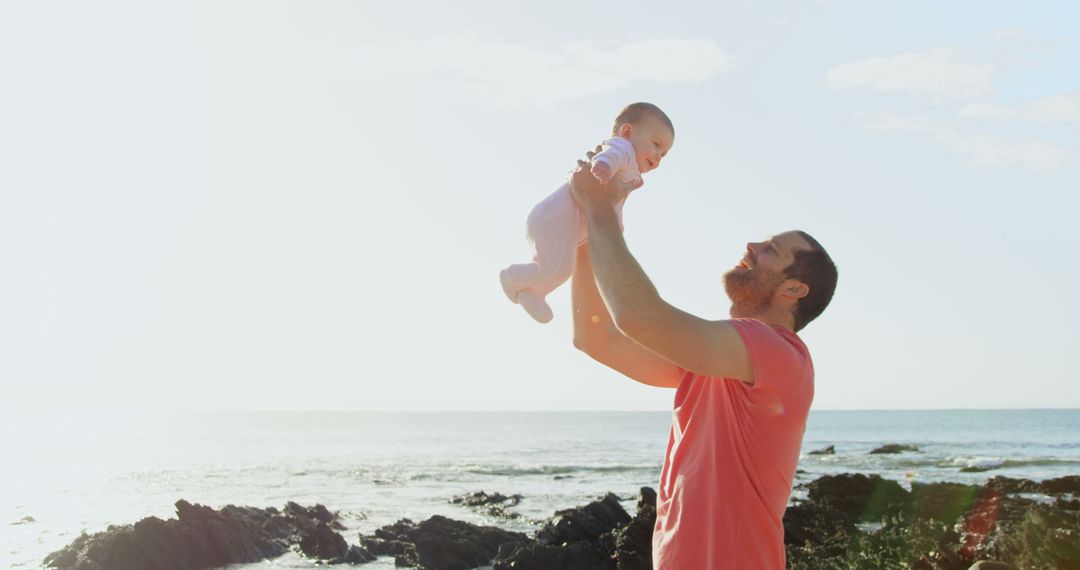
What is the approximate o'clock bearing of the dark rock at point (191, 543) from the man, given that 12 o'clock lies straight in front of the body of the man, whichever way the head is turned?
The dark rock is roughly at 2 o'clock from the man.

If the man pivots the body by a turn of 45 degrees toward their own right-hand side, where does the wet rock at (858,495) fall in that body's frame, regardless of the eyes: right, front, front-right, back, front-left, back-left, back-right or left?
front-right

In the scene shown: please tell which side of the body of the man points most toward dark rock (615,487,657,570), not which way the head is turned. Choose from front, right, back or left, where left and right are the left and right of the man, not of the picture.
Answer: right

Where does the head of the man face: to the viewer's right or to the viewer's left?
to the viewer's left

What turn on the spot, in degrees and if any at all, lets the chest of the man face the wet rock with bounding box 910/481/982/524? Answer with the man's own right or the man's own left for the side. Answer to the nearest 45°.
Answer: approximately 90° to the man's own right

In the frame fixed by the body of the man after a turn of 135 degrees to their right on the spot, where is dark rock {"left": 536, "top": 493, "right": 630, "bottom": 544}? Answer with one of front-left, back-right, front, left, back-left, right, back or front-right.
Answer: front-left

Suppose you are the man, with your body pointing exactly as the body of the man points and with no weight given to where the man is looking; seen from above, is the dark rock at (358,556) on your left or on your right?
on your right

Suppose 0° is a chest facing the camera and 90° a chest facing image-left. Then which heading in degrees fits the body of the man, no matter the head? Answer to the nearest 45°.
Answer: approximately 90°
